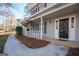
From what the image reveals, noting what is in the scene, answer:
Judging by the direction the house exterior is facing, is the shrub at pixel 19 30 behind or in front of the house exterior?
in front

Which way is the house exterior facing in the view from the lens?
facing the viewer and to the left of the viewer
